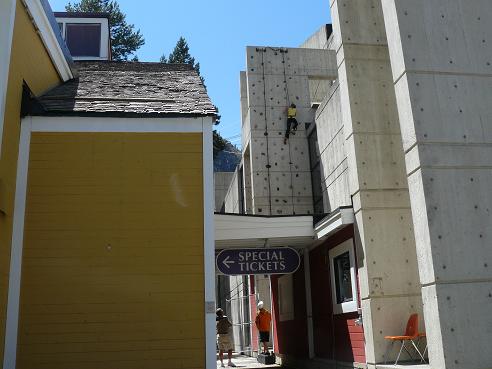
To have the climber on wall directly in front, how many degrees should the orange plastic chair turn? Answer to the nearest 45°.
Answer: approximately 135° to its right

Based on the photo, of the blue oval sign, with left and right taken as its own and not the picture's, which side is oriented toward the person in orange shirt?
back

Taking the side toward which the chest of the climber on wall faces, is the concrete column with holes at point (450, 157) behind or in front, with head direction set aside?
behind

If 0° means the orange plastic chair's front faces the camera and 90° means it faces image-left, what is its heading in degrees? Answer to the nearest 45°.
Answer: approximately 45°

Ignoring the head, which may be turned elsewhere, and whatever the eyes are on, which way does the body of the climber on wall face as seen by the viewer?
away from the camera

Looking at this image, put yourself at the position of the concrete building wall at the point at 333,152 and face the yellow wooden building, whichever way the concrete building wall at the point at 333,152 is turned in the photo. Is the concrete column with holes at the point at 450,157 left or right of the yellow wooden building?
left

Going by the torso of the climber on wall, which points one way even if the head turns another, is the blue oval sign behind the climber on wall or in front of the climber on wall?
behind

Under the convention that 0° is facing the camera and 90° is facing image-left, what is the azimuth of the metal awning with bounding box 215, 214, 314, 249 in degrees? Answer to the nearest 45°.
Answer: approximately 0°

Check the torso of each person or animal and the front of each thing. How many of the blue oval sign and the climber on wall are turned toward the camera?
1

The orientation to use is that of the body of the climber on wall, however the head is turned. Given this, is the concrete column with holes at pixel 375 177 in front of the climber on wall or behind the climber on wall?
behind

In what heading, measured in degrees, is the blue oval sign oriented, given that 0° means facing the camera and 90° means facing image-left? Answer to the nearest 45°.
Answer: approximately 0°
